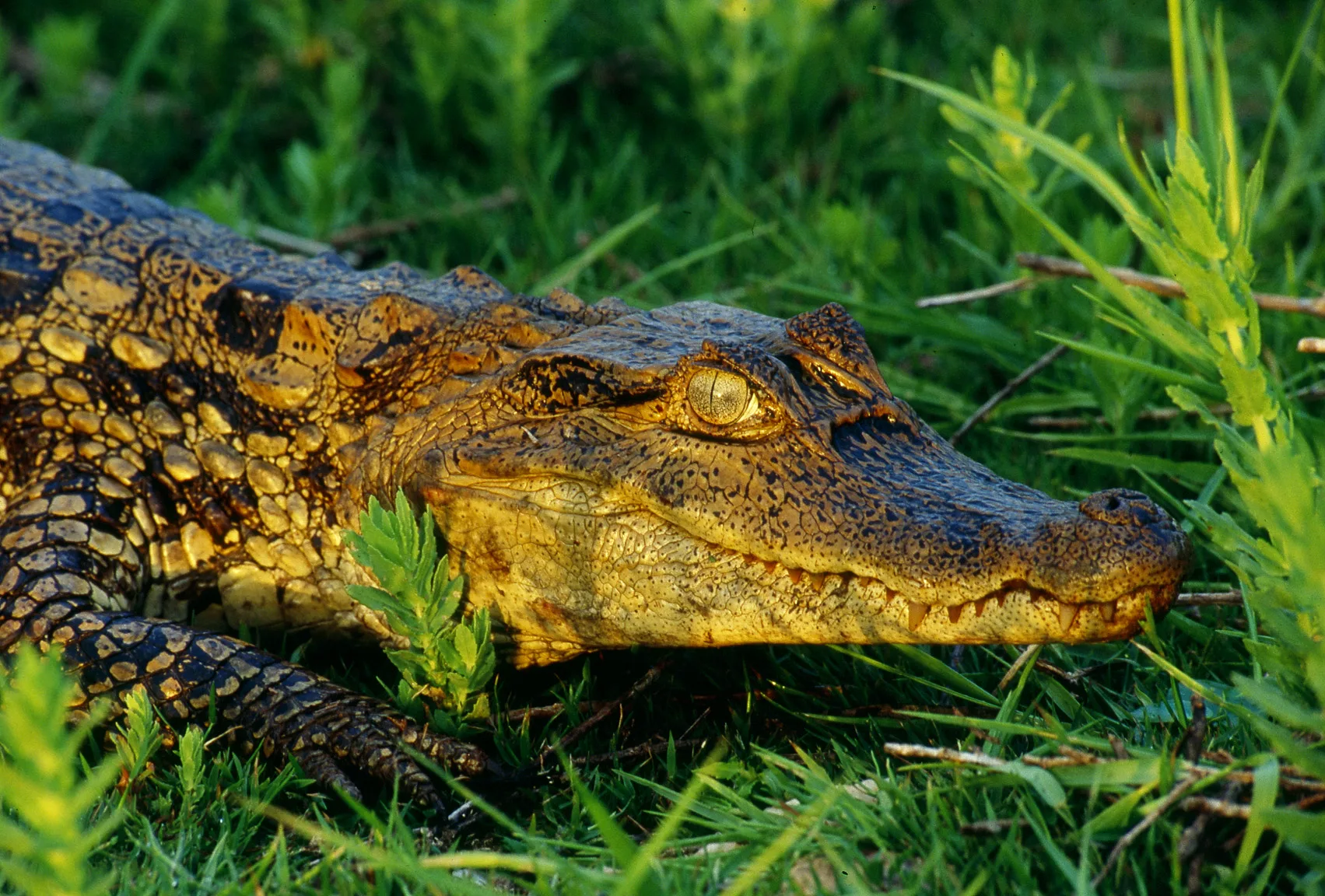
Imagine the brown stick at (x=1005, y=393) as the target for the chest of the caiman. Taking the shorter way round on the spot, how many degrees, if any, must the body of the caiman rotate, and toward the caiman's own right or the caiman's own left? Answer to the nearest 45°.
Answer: approximately 45° to the caiman's own left

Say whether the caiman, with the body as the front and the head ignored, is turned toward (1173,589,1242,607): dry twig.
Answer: yes

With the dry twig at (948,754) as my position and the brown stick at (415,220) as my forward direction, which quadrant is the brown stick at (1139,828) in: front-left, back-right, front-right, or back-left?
back-right

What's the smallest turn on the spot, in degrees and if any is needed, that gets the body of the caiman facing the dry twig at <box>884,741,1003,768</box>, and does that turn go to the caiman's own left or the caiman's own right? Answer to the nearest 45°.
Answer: approximately 45° to the caiman's own right

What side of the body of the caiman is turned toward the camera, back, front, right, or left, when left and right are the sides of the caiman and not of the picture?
right

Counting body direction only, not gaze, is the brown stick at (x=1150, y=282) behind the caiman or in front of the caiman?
in front
